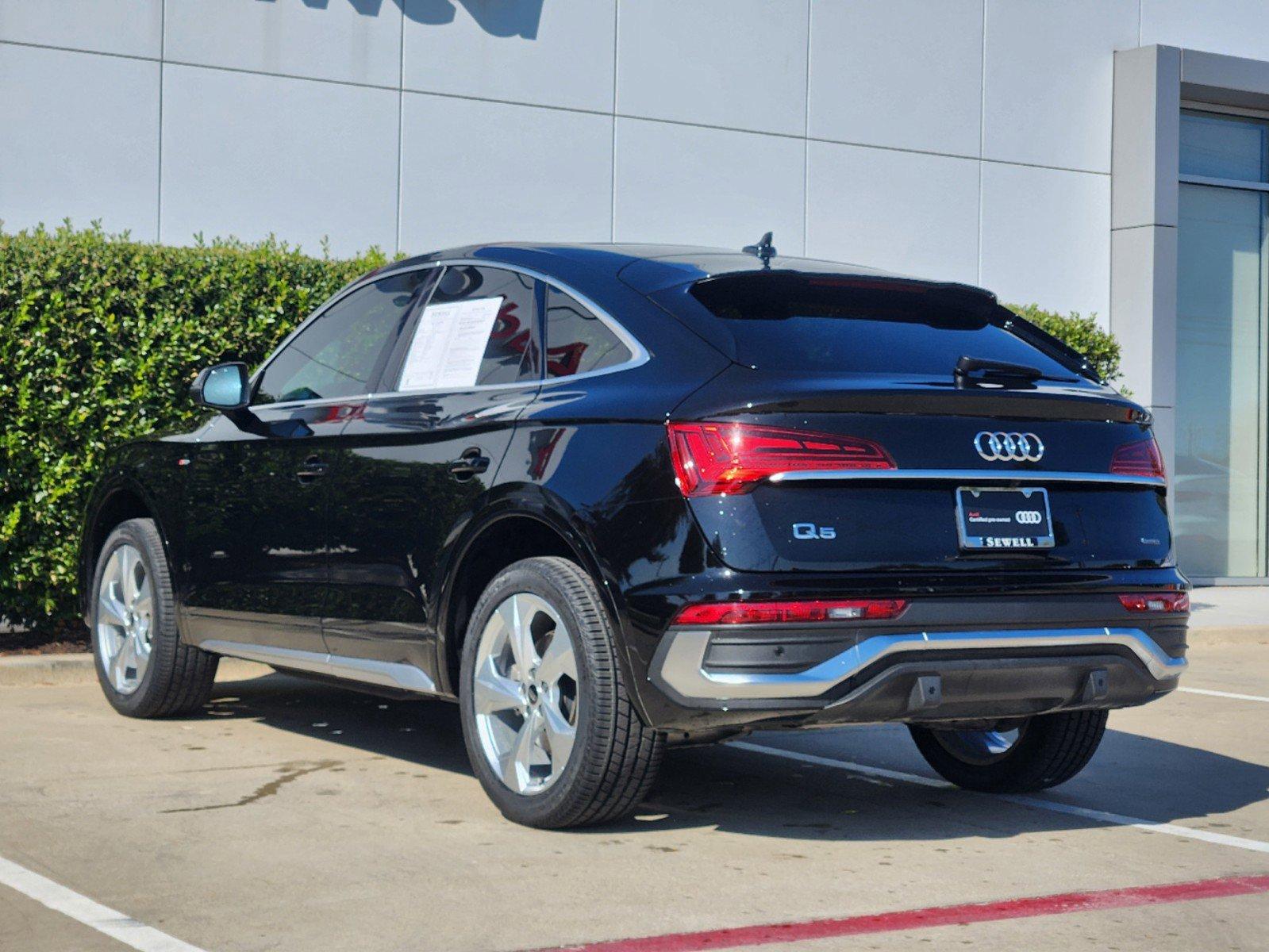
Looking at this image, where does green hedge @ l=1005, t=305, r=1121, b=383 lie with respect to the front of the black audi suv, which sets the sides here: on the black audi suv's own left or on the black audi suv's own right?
on the black audi suv's own right

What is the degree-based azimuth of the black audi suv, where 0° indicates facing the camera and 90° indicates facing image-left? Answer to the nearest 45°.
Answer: approximately 135°

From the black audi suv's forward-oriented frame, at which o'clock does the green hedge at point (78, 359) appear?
The green hedge is roughly at 12 o'clock from the black audi suv.
